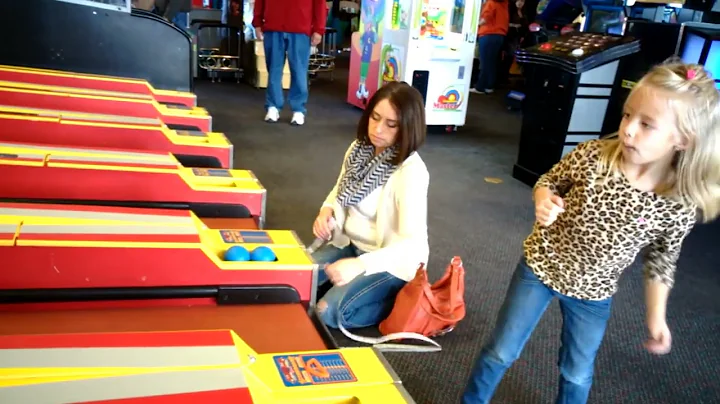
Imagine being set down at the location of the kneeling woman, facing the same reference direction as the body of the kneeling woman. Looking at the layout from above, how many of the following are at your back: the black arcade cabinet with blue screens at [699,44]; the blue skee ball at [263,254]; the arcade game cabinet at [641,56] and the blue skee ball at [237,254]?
2

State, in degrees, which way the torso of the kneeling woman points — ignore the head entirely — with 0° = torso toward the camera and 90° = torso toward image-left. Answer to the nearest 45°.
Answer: approximately 45°

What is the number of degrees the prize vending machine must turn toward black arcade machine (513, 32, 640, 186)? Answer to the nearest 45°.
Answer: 0° — it already faces it

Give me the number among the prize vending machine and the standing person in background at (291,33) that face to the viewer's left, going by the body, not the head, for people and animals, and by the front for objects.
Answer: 0

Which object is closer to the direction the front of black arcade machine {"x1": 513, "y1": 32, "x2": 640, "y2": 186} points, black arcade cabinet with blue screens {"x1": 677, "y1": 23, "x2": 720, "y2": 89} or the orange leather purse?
the orange leather purse

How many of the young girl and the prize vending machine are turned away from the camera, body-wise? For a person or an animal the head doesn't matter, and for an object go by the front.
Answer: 0

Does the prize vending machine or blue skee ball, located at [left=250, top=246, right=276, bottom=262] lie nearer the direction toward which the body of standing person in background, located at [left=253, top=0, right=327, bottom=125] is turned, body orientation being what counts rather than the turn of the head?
the blue skee ball

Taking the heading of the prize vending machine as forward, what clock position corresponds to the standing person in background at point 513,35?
The standing person in background is roughly at 8 o'clock from the prize vending machine.
